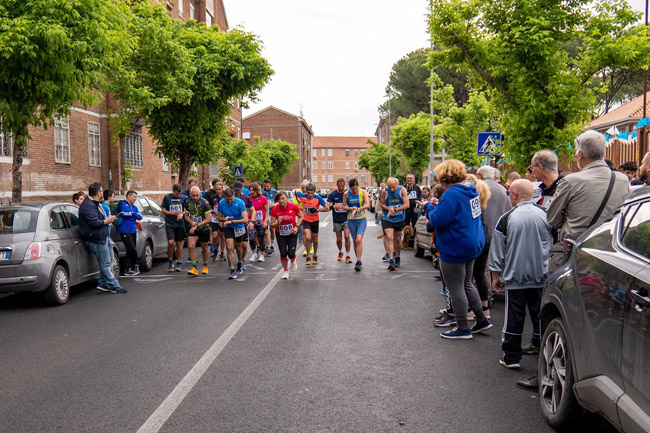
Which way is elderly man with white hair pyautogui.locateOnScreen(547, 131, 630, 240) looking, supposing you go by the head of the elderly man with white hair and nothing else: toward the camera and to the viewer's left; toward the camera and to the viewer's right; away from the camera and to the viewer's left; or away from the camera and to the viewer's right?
away from the camera and to the viewer's left

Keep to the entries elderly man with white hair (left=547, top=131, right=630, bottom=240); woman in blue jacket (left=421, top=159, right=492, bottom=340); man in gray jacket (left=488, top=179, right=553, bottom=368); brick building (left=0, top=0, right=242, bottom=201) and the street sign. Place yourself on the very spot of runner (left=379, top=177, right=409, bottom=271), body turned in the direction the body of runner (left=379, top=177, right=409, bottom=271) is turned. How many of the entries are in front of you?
3

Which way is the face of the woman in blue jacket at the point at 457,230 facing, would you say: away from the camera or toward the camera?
away from the camera

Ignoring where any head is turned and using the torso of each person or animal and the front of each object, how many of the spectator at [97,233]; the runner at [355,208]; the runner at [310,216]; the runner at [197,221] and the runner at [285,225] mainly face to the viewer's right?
1

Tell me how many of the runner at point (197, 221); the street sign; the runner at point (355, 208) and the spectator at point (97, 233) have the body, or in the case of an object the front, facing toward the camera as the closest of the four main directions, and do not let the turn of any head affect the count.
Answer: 3

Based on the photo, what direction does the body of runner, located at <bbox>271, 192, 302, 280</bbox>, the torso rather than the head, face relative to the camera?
toward the camera

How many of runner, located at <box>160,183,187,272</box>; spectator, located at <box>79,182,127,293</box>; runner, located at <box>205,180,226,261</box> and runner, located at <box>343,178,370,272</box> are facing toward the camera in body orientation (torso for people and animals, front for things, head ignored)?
3

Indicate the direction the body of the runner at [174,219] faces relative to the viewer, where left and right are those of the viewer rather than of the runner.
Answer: facing the viewer

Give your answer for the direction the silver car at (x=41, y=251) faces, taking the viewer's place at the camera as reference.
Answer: facing away from the viewer and to the right of the viewer

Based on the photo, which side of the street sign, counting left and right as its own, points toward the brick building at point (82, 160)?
right

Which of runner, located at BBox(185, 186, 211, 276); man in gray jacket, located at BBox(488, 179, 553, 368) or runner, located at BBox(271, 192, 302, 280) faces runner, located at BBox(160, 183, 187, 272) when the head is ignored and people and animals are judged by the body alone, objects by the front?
the man in gray jacket

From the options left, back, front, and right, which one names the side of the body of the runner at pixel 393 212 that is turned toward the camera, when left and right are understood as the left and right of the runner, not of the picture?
front
